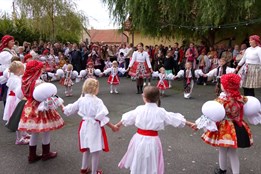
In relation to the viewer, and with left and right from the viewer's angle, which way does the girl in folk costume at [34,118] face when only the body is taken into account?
facing away from the viewer and to the right of the viewer

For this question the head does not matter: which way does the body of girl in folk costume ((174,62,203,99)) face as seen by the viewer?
toward the camera

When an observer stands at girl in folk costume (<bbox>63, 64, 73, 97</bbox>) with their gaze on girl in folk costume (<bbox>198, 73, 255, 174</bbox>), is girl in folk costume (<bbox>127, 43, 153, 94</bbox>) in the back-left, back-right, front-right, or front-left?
front-left

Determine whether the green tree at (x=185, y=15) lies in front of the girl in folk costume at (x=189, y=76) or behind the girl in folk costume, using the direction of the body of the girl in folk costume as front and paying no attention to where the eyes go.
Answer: behind

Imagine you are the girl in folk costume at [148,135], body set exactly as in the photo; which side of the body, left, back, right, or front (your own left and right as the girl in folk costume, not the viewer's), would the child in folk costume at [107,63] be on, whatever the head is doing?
front

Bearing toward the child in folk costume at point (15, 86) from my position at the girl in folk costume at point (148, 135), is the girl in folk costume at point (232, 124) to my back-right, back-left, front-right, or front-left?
back-right

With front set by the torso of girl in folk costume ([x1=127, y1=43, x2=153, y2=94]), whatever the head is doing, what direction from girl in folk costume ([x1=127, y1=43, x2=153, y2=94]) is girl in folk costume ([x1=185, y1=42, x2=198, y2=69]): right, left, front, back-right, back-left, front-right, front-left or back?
back-left

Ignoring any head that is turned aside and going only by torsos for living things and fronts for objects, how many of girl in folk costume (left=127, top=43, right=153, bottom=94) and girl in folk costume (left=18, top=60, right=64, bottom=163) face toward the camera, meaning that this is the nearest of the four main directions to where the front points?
1

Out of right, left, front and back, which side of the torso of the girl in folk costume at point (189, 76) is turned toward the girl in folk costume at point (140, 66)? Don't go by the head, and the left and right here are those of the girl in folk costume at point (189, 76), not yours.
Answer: right

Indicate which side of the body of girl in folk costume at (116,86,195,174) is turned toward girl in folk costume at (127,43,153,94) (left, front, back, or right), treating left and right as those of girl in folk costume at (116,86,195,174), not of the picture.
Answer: front

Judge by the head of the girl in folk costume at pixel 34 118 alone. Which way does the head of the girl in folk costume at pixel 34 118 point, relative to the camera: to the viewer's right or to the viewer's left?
to the viewer's right

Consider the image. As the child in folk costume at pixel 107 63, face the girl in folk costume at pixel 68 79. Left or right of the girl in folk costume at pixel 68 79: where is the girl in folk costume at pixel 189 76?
left

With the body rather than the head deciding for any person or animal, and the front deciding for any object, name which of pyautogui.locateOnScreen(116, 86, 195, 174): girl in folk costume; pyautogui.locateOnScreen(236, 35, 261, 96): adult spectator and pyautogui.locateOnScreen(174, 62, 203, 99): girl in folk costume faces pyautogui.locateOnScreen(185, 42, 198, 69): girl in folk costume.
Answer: pyautogui.locateOnScreen(116, 86, 195, 174): girl in folk costume

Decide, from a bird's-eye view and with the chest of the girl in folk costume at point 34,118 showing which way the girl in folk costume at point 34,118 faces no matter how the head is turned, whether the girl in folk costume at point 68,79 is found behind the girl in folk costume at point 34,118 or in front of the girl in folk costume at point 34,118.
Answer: in front

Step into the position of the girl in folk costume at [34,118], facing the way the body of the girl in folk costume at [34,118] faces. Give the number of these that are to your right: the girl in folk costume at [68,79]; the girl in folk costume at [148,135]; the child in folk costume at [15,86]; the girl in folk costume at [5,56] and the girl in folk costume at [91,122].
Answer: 2

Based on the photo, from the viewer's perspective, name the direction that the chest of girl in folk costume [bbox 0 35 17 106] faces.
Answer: to the viewer's right

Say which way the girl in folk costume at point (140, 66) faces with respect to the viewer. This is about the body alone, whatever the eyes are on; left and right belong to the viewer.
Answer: facing the viewer

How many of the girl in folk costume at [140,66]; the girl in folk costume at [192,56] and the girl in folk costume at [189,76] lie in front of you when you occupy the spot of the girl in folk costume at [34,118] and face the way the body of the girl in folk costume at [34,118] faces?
3

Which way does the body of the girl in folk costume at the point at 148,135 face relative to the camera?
away from the camera

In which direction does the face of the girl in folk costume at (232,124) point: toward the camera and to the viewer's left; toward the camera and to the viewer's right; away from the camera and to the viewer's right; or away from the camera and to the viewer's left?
away from the camera and to the viewer's left
